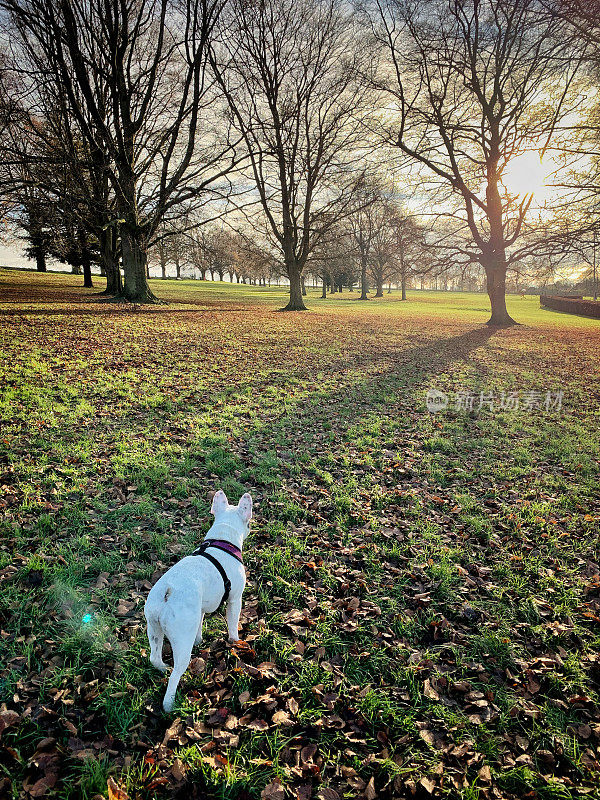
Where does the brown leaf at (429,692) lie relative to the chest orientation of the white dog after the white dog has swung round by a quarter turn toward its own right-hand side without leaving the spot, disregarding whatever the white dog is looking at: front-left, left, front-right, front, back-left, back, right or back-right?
front-left

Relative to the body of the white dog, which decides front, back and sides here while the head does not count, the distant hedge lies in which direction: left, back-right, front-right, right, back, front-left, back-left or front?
front

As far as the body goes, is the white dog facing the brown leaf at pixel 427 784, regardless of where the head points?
no

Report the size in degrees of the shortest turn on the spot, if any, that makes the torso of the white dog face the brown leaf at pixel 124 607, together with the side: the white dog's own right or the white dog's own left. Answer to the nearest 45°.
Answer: approximately 90° to the white dog's own left

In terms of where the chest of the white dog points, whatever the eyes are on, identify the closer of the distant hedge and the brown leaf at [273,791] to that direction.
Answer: the distant hedge

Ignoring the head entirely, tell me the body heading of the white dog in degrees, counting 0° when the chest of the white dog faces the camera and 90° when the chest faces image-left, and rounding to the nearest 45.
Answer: approximately 225°

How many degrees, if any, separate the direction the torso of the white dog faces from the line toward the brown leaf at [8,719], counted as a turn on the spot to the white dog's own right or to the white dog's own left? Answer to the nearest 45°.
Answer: approximately 135° to the white dog's own left

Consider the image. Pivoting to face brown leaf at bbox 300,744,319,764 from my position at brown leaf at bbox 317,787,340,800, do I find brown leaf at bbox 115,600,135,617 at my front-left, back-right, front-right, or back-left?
front-left
